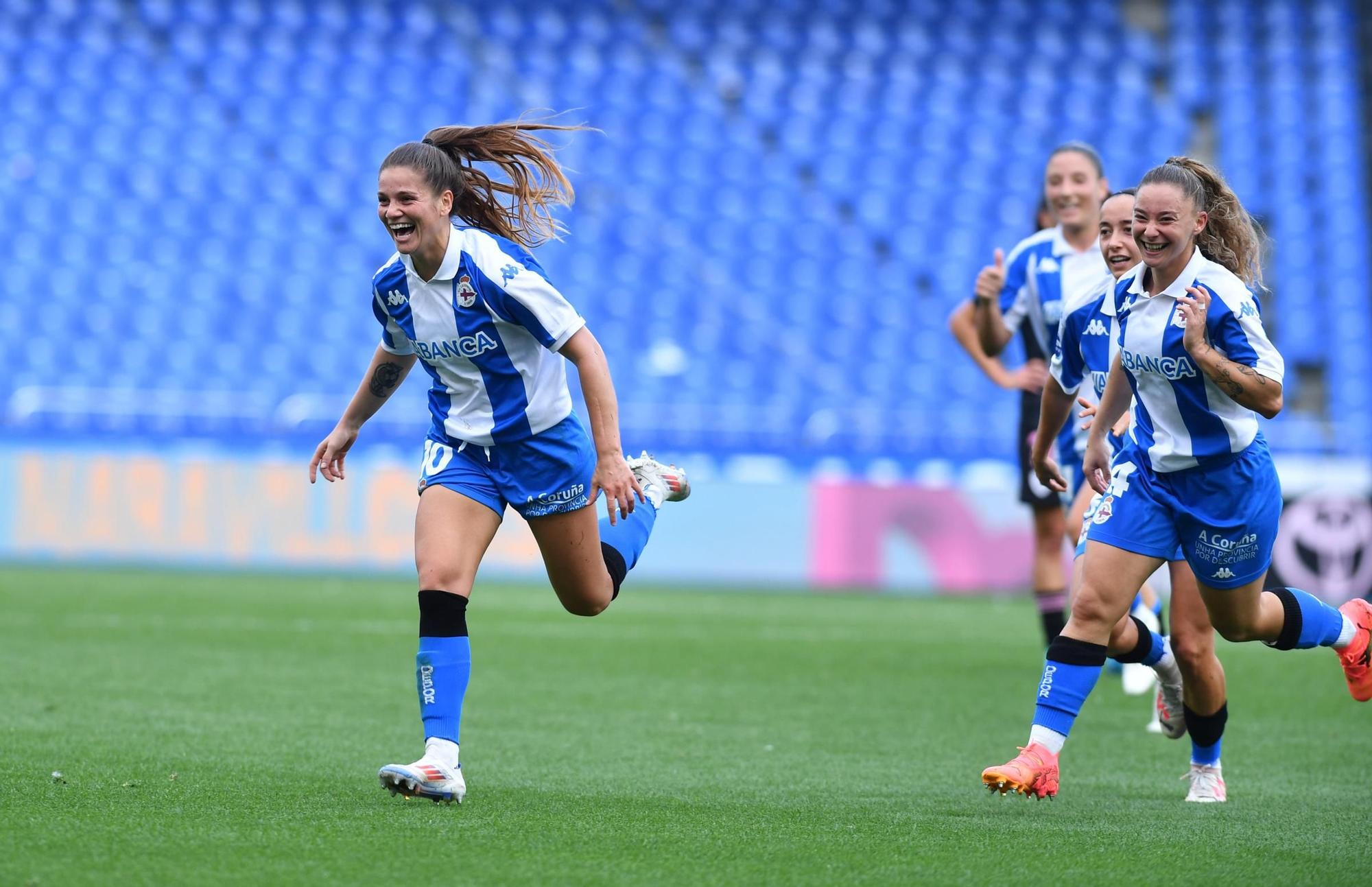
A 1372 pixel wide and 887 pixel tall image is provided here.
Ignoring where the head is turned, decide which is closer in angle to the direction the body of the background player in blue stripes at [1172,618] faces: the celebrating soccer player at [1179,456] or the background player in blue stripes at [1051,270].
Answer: the celebrating soccer player

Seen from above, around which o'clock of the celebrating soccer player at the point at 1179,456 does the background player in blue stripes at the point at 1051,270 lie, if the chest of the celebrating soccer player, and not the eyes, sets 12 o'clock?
The background player in blue stripes is roughly at 4 o'clock from the celebrating soccer player.

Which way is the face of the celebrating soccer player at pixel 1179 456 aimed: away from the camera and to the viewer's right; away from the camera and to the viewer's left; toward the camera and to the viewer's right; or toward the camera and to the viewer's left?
toward the camera and to the viewer's left

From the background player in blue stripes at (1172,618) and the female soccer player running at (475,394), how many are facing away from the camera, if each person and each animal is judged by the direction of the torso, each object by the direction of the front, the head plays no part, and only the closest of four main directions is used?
0

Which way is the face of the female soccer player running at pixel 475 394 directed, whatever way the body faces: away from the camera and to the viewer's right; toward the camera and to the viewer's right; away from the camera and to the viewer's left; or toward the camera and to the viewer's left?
toward the camera and to the viewer's left

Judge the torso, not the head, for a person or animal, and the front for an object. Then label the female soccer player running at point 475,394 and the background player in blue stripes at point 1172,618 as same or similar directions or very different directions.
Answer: same or similar directions

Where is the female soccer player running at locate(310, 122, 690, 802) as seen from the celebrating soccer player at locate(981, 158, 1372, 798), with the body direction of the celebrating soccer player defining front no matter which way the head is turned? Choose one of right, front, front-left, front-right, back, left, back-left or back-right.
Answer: front-right

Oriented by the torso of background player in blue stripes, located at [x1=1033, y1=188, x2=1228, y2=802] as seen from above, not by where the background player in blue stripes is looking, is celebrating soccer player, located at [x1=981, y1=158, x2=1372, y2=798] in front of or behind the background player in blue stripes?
in front

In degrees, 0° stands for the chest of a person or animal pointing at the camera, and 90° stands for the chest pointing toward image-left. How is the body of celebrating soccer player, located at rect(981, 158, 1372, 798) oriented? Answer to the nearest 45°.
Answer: approximately 45°

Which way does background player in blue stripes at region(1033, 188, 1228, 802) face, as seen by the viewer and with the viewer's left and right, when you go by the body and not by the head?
facing the viewer

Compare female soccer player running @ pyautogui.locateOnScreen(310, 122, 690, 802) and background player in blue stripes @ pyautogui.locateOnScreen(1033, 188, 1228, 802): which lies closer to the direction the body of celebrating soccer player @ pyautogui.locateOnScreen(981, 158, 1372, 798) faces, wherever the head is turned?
the female soccer player running

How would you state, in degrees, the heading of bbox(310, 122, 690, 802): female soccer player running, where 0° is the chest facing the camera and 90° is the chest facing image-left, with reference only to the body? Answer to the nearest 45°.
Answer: approximately 45°

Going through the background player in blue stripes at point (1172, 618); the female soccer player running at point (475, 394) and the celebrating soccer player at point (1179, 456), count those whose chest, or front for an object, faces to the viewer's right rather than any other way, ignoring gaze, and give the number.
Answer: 0

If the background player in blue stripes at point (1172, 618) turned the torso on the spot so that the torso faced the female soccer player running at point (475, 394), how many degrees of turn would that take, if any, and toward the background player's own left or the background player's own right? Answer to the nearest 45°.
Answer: approximately 45° to the background player's own right

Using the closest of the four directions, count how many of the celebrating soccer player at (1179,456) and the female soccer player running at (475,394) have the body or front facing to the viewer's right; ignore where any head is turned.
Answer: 0
